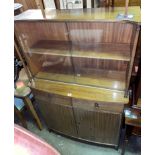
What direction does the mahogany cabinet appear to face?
toward the camera
